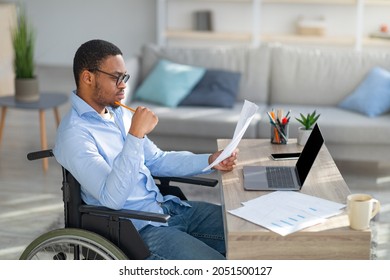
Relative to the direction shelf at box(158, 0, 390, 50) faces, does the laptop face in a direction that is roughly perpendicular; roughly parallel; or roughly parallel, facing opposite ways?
roughly perpendicular

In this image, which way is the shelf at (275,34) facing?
toward the camera

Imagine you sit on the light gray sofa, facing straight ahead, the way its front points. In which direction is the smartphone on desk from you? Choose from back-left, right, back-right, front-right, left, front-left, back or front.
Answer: front

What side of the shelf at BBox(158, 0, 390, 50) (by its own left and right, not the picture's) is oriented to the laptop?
front

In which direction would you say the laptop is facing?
to the viewer's left

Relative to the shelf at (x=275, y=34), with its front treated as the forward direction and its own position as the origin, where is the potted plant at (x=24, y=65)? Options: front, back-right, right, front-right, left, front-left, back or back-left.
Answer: front-right

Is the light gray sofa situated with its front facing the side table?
no

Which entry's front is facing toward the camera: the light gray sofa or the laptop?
the light gray sofa

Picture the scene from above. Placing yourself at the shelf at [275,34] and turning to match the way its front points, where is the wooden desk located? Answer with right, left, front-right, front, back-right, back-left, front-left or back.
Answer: front

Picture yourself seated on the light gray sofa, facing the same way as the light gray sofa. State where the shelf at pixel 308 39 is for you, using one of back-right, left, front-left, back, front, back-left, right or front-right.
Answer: back

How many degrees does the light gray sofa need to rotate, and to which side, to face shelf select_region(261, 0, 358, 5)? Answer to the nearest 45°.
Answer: approximately 180°

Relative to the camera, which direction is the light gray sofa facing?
toward the camera

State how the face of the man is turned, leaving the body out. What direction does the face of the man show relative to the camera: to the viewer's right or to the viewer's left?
to the viewer's right

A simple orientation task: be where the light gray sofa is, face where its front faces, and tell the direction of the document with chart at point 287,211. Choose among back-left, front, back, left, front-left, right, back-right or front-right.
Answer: front

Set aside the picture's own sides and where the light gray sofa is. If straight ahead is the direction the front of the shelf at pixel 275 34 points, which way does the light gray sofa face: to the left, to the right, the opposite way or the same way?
the same way
